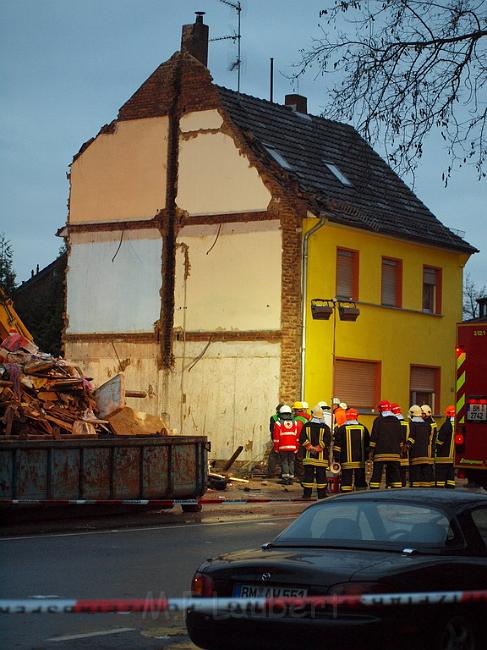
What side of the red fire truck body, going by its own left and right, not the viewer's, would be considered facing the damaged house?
left

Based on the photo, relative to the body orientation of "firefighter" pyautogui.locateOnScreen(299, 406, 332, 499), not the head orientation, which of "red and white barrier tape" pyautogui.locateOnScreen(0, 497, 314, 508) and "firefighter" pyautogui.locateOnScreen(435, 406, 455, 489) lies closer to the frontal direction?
the firefighter

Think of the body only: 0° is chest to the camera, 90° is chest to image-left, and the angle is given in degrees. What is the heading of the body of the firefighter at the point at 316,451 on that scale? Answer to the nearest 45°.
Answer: approximately 180°

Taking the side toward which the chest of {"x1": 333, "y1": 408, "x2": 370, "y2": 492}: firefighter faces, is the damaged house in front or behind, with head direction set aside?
in front

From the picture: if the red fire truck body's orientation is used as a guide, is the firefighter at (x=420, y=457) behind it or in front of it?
behind

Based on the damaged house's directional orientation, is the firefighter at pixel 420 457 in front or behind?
in front

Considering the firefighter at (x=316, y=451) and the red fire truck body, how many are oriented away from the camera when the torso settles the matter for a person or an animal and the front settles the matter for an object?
2

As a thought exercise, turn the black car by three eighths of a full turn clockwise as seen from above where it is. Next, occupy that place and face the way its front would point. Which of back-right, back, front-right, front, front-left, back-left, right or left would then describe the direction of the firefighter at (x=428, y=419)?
back

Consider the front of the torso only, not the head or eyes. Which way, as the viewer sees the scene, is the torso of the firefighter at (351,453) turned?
away from the camera

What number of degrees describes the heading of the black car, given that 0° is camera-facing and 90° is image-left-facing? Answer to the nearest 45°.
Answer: approximately 225°
